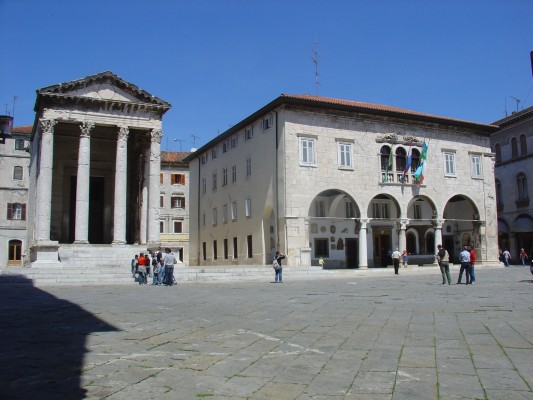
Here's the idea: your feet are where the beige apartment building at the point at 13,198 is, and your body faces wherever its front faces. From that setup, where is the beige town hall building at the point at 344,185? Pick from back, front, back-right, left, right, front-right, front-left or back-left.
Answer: front-left

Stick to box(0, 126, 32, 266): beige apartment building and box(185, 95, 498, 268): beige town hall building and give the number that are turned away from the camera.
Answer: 0

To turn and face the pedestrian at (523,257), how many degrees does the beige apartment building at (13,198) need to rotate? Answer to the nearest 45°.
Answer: approximately 45° to its left

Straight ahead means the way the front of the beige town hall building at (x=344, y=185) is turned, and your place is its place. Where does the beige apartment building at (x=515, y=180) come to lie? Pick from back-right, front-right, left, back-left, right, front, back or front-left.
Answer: left

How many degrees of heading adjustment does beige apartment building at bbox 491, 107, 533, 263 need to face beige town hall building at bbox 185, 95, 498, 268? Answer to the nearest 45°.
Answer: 0° — it already faces it

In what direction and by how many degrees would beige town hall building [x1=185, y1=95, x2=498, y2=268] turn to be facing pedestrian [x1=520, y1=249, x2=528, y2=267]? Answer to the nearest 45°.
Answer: approximately 90° to its left

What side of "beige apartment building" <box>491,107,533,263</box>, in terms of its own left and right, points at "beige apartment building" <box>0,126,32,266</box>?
front

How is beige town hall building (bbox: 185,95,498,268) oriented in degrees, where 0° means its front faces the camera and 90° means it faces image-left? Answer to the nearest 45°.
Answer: approximately 315°

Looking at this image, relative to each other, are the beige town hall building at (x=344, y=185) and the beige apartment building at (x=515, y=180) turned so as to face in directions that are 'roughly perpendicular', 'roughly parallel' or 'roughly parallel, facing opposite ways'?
roughly perpendicular

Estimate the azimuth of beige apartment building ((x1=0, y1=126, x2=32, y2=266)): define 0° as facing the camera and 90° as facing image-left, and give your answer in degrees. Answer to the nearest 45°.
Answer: approximately 0°

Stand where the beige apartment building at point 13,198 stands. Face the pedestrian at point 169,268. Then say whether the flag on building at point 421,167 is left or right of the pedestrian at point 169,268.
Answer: left
